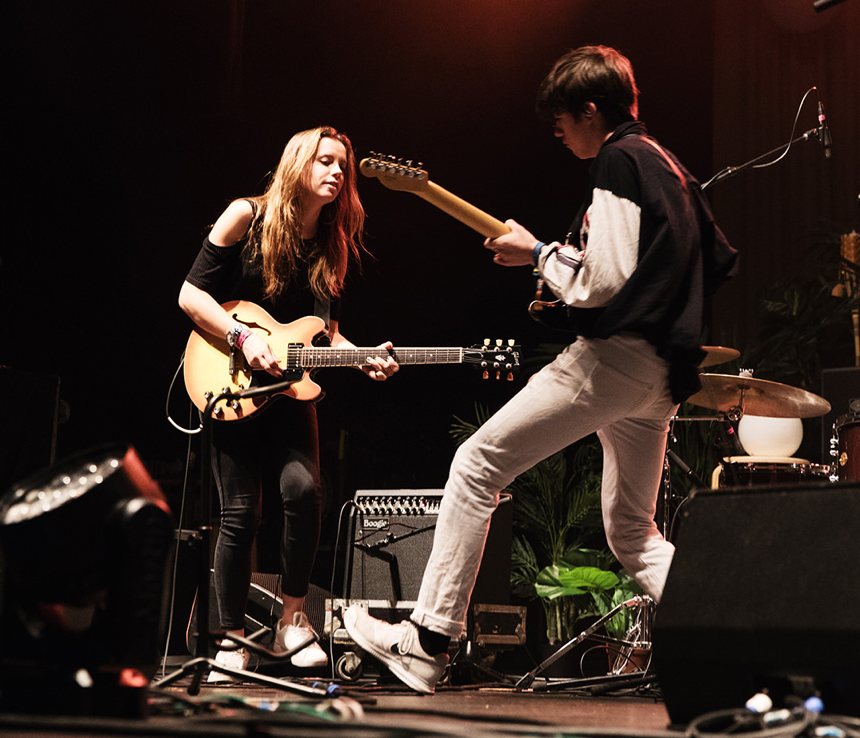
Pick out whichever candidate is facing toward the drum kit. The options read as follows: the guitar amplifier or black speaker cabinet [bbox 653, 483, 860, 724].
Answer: the black speaker cabinet

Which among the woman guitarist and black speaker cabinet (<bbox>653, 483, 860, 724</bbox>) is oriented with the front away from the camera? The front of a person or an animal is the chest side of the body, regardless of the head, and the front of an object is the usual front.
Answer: the black speaker cabinet

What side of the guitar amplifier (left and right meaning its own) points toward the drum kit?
left

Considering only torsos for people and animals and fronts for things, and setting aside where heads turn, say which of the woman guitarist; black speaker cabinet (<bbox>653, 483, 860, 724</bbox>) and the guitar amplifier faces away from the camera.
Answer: the black speaker cabinet

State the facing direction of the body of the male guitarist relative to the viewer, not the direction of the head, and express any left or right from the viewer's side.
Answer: facing away from the viewer and to the left of the viewer

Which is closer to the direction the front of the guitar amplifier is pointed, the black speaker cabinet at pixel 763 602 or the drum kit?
the black speaker cabinet

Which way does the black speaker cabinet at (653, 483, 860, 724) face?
away from the camera

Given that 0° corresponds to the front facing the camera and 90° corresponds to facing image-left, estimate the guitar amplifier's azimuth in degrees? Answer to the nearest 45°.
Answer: approximately 0°

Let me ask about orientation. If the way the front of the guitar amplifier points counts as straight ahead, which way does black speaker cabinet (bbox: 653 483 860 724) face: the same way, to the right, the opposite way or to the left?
the opposite way

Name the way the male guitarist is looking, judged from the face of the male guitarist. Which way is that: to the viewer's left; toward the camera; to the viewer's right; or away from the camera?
to the viewer's left

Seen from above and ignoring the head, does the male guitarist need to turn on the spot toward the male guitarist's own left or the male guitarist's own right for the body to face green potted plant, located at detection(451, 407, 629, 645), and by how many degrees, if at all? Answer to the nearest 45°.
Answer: approximately 45° to the male guitarist's own right
